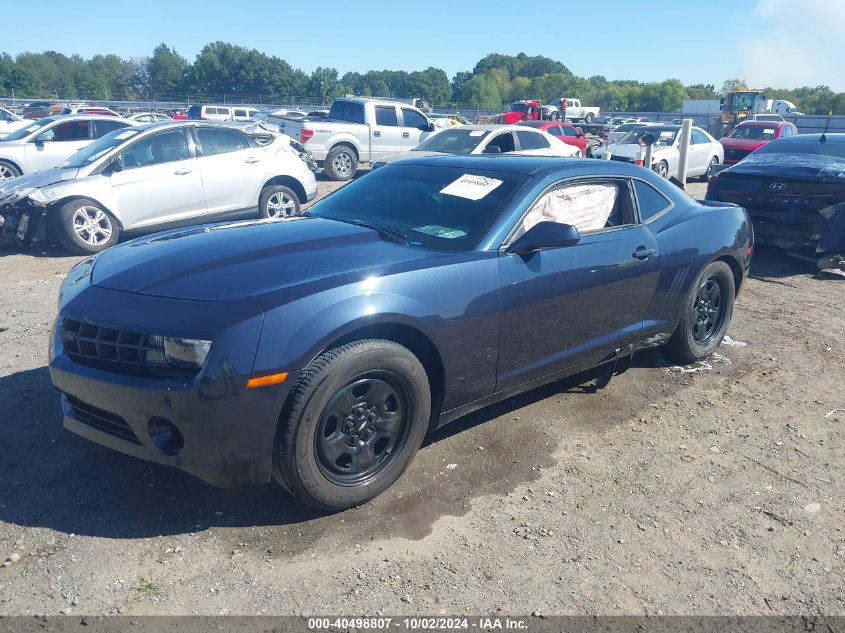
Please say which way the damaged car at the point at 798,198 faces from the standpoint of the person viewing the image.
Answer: facing away from the viewer and to the right of the viewer

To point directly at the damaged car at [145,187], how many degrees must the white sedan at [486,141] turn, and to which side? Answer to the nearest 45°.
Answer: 0° — it already faces it

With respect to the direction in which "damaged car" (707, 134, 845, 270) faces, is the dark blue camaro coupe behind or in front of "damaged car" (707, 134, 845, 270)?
behind

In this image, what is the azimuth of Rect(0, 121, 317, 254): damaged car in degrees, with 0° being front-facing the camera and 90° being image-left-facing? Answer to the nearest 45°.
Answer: approximately 45°

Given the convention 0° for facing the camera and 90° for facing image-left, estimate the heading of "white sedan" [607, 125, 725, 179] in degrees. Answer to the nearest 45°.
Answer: approximately 45°

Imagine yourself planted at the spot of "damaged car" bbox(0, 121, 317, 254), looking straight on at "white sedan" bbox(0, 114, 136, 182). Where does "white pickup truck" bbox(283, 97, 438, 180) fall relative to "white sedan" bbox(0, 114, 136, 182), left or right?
right

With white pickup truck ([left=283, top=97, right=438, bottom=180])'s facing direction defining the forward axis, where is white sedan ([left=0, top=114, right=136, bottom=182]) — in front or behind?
behind

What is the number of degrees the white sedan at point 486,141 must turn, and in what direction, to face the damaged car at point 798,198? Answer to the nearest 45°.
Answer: approximately 90° to its left
